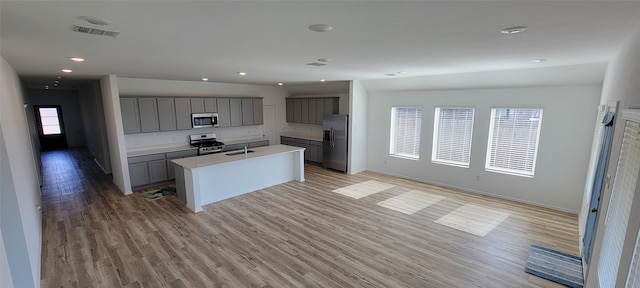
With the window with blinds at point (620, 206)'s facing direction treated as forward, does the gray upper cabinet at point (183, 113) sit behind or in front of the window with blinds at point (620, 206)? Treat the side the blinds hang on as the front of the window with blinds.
in front

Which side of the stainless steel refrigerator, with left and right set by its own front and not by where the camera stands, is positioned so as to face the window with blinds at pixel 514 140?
left

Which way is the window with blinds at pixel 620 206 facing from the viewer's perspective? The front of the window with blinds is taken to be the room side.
to the viewer's left

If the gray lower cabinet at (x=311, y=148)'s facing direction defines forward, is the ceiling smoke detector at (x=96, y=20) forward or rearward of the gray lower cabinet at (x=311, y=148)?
forward

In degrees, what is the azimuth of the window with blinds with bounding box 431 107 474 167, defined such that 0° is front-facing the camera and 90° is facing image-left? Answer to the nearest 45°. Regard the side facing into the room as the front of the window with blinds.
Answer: approximately 45°

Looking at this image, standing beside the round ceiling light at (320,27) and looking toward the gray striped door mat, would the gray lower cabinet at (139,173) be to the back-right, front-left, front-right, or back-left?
back-left

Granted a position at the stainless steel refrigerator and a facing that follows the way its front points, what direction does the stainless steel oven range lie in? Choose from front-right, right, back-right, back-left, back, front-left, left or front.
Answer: front-right
